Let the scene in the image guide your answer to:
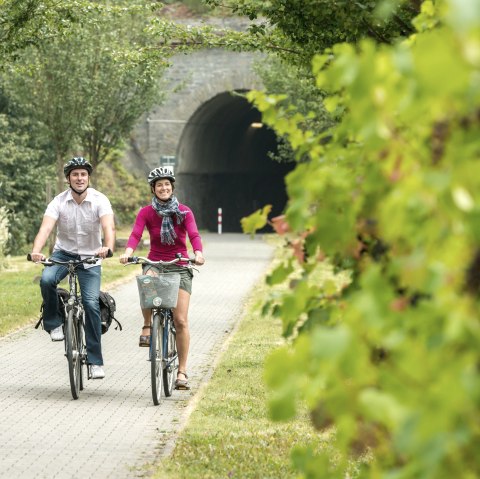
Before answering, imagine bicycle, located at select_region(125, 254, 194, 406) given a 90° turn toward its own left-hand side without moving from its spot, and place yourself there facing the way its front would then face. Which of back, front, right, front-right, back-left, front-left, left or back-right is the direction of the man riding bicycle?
back-left

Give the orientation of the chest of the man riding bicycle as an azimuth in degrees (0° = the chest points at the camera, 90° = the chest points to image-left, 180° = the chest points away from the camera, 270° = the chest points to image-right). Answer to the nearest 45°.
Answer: approximately 0°

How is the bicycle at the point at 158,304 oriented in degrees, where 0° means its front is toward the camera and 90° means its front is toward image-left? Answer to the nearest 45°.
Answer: approximately 0°

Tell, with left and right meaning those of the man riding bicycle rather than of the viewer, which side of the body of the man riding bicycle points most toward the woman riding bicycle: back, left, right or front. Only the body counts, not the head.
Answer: left
